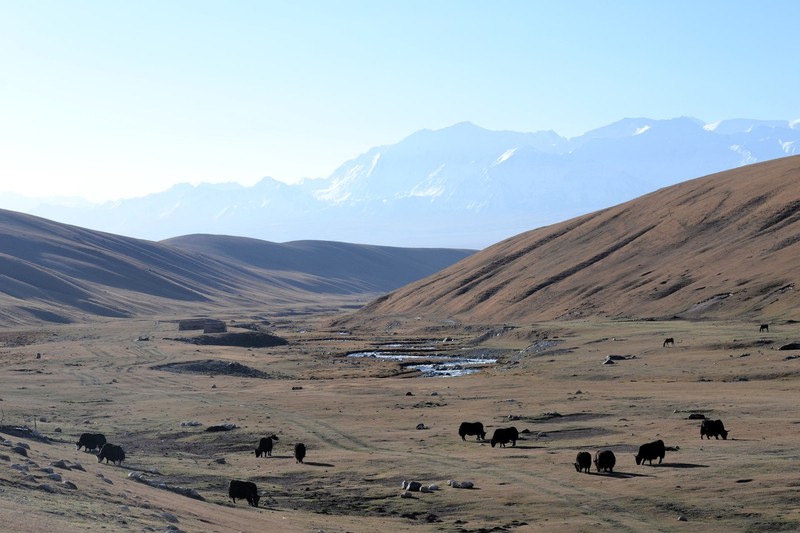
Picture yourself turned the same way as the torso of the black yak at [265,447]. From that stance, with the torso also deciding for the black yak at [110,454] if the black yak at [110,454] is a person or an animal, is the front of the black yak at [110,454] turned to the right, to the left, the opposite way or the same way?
the opposite way

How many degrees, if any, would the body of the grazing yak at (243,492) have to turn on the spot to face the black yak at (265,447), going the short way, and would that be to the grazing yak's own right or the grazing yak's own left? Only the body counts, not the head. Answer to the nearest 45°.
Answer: approximately 135° to the grazing yak's own left

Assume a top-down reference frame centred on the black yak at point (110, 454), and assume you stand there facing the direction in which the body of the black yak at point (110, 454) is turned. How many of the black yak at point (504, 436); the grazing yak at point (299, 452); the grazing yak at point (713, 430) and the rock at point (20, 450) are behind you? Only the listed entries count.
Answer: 3

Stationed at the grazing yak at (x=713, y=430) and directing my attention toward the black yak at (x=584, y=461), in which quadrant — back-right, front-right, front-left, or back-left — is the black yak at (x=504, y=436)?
front-right

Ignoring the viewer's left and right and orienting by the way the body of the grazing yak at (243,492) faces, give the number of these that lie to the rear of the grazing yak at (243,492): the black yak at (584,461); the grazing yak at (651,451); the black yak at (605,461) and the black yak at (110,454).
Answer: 1

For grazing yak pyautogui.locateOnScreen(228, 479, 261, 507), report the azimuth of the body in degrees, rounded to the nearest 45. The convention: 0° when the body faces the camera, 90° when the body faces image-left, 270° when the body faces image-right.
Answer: approximately 315°

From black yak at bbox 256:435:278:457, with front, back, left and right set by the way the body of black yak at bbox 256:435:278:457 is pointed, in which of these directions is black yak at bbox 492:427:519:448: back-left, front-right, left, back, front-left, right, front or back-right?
front

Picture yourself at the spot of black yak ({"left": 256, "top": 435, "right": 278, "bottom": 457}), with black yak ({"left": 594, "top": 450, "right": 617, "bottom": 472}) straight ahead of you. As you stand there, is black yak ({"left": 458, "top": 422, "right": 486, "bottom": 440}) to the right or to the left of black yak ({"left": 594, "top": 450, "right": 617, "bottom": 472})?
left

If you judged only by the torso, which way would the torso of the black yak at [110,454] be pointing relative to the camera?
to the viewer's left

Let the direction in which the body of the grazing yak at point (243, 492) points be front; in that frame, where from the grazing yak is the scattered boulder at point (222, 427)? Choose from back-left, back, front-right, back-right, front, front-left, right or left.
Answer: back-left
